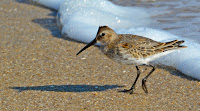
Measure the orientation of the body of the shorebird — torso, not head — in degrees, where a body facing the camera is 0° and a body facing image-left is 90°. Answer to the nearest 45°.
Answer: approximately 90°
